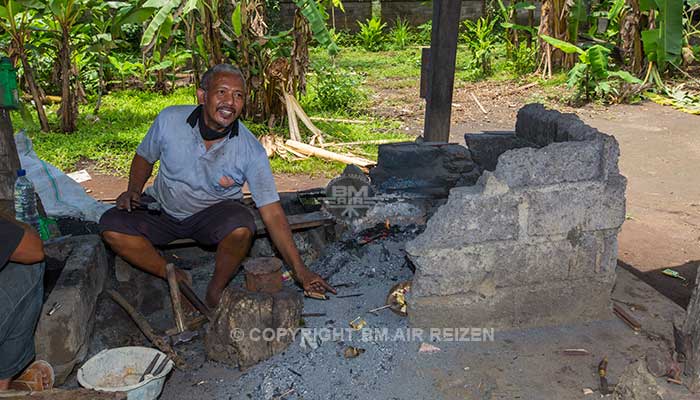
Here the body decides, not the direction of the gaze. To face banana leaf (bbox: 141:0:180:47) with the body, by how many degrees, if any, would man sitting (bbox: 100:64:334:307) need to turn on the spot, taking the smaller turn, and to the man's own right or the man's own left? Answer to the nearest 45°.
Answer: approximately 180°

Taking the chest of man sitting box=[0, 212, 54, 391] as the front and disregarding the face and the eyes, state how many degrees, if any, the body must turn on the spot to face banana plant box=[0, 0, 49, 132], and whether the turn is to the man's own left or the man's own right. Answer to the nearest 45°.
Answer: approximately 90° to the man's own left

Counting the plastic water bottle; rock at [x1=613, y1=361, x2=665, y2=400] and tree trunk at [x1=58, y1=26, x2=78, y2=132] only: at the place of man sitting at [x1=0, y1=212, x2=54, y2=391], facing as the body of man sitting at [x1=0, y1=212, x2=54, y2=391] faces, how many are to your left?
2

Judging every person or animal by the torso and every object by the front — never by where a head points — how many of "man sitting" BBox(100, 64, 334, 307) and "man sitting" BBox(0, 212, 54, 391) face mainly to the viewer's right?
1

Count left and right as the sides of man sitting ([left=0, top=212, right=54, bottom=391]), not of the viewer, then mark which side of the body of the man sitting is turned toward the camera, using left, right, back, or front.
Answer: right

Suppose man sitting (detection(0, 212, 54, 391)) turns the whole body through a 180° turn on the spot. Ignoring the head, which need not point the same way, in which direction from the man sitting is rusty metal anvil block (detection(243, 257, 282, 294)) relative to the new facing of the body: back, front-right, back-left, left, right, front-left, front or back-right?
back

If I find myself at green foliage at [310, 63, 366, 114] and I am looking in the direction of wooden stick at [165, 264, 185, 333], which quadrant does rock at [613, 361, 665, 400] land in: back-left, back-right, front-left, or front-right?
front-left

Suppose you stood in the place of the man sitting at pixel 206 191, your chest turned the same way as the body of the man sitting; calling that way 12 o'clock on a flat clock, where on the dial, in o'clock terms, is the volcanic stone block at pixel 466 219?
The volcanic stone block is roughly at 10 o'clock from the man sitting.

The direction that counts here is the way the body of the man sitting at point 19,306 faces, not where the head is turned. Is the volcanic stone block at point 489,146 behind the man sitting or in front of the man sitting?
in front

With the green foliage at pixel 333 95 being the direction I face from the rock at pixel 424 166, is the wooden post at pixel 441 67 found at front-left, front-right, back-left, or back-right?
front-right

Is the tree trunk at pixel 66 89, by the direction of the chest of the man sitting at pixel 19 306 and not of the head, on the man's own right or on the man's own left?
on the man's own left

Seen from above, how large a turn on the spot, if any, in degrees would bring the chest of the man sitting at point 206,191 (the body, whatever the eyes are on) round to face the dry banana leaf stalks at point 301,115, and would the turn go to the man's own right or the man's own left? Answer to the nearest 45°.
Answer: approximately 180°

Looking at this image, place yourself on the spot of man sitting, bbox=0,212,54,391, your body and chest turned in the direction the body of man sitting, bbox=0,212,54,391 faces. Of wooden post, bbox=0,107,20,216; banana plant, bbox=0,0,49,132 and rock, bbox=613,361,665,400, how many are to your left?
2

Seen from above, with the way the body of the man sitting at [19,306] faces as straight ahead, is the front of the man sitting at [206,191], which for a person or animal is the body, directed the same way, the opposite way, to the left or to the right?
to the right

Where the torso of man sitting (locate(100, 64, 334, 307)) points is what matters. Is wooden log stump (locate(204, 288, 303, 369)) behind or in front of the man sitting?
in front

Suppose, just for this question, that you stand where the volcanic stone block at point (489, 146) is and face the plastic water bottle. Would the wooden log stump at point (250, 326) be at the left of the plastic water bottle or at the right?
left

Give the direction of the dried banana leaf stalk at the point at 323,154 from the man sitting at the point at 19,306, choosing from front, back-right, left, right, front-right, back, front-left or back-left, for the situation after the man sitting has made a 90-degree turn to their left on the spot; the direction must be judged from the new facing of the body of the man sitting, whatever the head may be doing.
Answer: front-right

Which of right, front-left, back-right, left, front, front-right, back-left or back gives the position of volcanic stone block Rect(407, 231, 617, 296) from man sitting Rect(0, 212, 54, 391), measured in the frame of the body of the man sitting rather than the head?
front

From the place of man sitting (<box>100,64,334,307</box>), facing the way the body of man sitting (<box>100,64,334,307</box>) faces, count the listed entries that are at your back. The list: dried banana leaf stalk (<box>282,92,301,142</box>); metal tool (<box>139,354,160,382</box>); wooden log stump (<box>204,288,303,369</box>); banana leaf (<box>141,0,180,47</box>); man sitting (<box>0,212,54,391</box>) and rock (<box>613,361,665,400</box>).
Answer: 2

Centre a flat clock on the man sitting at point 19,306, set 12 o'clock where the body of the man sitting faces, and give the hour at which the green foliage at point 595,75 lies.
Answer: The green foliage is roughly at 11 o'clock from the man sitting.

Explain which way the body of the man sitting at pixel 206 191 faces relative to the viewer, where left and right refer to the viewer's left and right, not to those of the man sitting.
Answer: facing the viewer

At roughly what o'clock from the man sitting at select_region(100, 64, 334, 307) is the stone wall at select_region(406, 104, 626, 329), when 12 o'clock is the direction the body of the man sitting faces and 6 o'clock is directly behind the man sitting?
The stone wall is roughly at 10 o'clock from the man sitting.

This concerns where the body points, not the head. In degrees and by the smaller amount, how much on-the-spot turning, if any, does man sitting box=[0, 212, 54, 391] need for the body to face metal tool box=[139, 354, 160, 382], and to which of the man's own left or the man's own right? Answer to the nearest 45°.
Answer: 0° — they already face it
